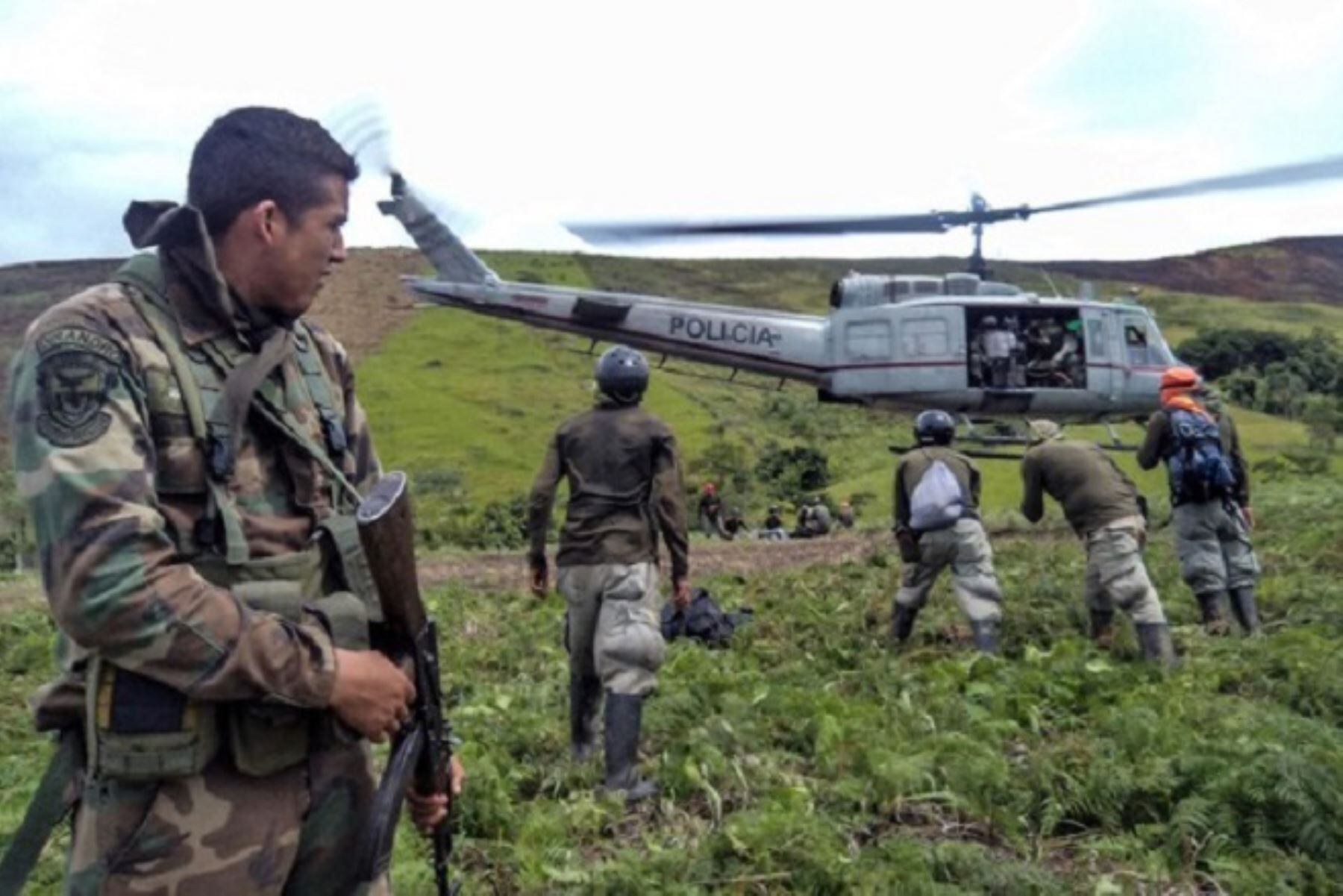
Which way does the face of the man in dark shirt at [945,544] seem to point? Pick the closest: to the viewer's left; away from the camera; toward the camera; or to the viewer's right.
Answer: away from the camera

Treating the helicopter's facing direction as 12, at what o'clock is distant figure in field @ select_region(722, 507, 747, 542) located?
The distant figure in field is roughly at 8 o'clock from the helicopter.

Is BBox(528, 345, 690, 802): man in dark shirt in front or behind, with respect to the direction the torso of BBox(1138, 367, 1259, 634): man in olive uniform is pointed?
behind

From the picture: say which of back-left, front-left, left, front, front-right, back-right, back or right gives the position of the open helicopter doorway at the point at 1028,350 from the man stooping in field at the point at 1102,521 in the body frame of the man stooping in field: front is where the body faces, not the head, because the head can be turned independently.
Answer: front-right

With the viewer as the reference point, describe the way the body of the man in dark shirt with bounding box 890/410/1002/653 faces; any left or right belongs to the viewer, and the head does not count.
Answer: facing away from the viewer

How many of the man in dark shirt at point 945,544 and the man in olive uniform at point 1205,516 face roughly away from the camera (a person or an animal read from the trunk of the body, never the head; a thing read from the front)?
2

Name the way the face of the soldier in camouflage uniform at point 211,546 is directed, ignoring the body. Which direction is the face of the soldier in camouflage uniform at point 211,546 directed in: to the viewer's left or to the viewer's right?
to the viewer's right

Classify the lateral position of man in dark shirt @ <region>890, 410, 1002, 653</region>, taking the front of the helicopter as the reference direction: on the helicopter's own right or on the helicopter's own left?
on the helicopter's own right

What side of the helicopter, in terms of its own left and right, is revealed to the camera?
right

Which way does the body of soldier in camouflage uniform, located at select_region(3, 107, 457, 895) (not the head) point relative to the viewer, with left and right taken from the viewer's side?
facing the viewer and to the right of the viewer

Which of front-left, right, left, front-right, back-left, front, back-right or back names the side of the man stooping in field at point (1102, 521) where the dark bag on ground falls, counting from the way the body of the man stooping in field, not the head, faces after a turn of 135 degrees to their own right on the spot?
back

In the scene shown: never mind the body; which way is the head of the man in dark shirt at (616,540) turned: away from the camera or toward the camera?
away from the camera

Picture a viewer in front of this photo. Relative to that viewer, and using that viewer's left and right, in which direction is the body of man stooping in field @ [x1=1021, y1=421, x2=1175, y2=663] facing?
facing away from the viewer and to the left of the viewer

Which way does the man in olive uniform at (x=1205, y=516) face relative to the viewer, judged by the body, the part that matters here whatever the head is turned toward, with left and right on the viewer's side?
facing away from the viewer

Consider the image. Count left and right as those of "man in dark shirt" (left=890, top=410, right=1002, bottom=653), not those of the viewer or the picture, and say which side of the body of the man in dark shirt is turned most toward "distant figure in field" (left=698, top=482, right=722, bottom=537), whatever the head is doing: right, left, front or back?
front
